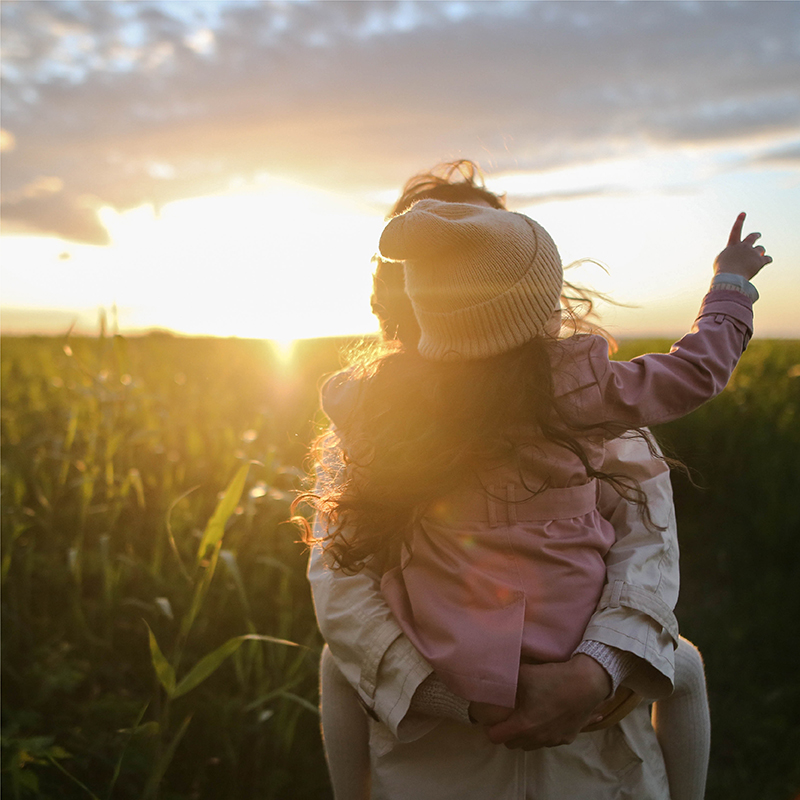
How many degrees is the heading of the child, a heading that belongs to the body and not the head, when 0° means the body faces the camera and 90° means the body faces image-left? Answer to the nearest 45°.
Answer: approximately 180°
